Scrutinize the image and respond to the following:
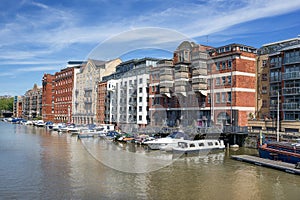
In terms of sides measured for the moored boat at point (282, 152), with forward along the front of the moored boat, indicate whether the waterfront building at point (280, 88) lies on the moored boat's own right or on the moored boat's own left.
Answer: on the moored boat's own right

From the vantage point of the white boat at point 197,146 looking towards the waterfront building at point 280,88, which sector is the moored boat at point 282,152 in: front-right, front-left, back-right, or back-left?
front-right

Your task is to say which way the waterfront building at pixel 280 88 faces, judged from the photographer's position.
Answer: facing the viewer and to the left of the viewer

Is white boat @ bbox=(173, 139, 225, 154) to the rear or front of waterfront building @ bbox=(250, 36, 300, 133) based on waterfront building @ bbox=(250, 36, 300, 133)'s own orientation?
to the front

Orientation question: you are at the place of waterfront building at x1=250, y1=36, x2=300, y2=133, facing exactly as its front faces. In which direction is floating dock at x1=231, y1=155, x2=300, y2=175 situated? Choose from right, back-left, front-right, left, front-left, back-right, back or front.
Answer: front-left

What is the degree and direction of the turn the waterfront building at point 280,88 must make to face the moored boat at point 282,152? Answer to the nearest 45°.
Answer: approximately 45° to its left

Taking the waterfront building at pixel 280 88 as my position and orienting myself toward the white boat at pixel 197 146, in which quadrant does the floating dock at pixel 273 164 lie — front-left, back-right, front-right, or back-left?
front-left

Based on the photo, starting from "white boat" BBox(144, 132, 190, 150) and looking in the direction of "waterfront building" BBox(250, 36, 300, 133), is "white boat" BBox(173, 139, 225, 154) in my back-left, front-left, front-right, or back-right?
front-right

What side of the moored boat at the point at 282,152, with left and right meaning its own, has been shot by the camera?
left

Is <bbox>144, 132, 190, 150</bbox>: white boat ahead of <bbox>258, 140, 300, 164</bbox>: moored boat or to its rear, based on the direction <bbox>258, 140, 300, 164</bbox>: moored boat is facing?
ahead

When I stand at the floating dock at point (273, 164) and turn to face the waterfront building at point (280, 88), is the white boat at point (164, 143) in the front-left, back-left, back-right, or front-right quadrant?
front-left

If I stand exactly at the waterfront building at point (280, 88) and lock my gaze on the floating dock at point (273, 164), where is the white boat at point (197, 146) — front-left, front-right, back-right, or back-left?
front-right
